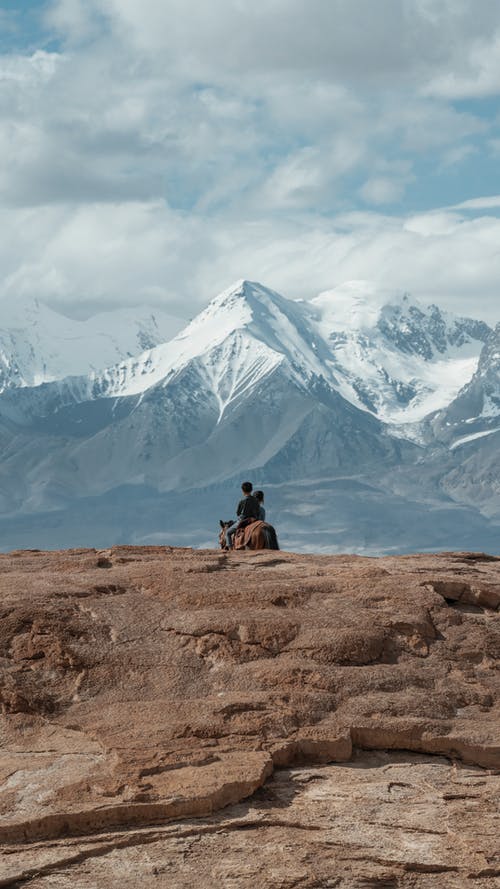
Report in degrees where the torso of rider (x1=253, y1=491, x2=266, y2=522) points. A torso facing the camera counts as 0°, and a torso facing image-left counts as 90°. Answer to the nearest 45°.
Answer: approximately 90°

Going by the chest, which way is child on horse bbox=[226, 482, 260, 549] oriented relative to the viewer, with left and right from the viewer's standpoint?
facing away from the viewer and to the left of the viewer
